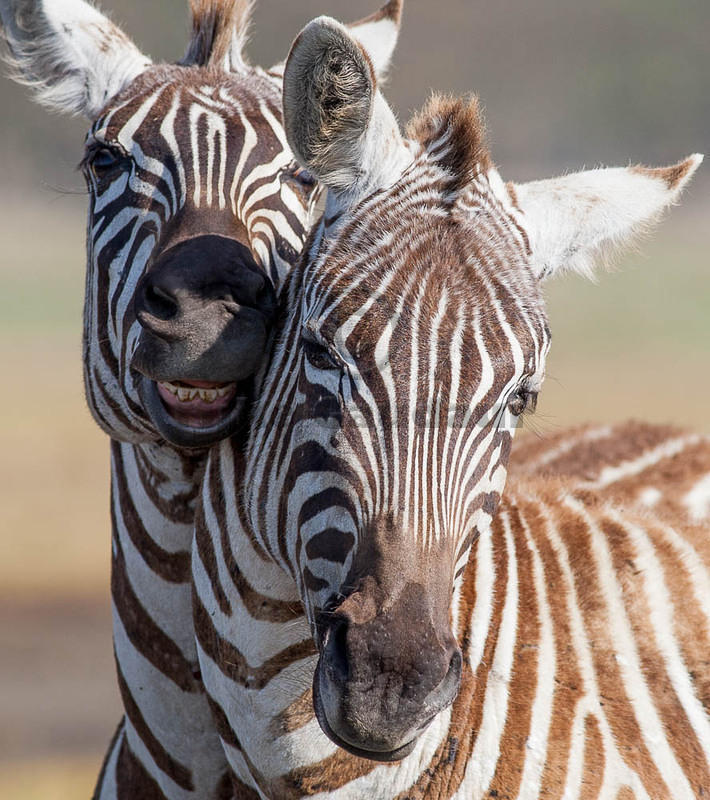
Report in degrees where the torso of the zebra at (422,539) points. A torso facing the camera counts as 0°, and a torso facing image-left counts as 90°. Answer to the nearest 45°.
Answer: approximately 45°

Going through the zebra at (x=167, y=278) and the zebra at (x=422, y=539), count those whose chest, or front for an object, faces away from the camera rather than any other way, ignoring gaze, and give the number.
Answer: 0

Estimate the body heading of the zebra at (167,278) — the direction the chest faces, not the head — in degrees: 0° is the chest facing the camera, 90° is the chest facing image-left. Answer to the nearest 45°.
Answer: approximately 0°
